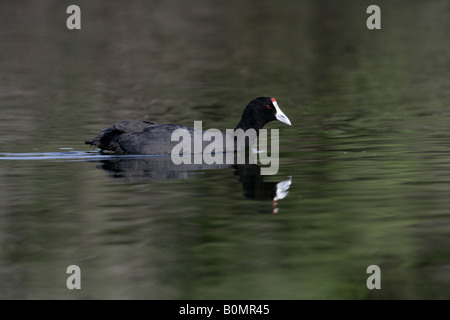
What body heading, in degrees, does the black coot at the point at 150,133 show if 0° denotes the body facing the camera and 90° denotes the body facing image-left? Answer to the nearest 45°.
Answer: approximately 270°
